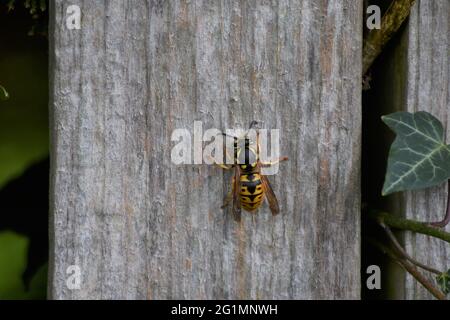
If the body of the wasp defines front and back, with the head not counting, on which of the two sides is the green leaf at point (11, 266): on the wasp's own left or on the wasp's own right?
on the wasp's own left

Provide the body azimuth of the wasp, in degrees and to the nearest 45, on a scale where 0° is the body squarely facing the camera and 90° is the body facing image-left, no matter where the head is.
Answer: approximately 180°
